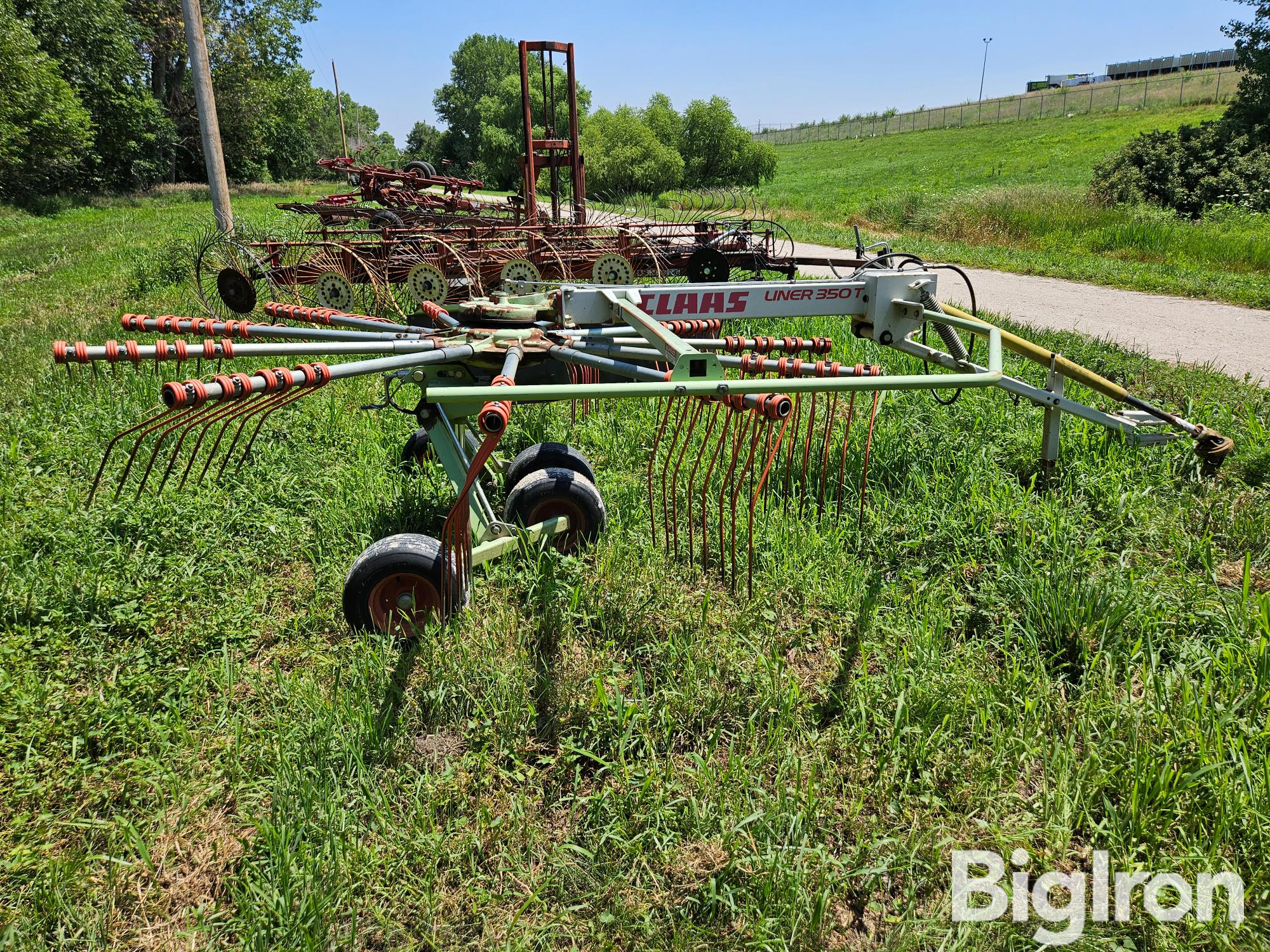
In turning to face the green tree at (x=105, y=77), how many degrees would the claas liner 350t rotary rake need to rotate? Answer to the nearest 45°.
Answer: approximately 135° to its left

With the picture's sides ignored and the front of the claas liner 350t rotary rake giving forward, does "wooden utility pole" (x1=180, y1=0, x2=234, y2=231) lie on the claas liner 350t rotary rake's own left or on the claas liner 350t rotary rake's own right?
on the claas liner 350t rotary rake's own left

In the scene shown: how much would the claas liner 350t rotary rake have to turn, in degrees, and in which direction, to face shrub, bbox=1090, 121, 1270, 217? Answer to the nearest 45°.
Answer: approximately 45° to its left

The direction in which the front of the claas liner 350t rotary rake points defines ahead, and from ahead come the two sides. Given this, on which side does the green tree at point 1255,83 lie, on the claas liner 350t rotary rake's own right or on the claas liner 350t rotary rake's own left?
on the claas liner 350t rotary rake's own left

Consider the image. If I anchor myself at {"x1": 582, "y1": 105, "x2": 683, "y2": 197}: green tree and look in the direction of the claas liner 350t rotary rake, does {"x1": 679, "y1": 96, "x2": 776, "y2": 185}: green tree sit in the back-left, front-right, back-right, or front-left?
back-left

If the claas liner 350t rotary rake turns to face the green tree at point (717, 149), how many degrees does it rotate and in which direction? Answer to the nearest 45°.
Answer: approximately 90° to its left

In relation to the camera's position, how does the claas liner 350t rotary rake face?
facing to the right of the viewer

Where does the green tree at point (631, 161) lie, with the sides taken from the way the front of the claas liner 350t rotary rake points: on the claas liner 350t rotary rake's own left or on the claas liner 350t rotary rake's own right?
on the claas liner 350t rotary rake's own left

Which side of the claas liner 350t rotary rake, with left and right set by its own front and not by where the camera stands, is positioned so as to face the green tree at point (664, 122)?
left

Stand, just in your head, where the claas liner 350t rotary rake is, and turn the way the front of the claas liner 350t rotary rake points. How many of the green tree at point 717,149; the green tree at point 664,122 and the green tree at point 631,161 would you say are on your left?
3

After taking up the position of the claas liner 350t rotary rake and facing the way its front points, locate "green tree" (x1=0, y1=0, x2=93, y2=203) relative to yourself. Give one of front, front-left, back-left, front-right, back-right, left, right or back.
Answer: back-left

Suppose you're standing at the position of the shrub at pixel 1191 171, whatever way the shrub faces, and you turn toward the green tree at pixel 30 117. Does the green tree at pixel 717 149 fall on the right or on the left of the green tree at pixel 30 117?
right
